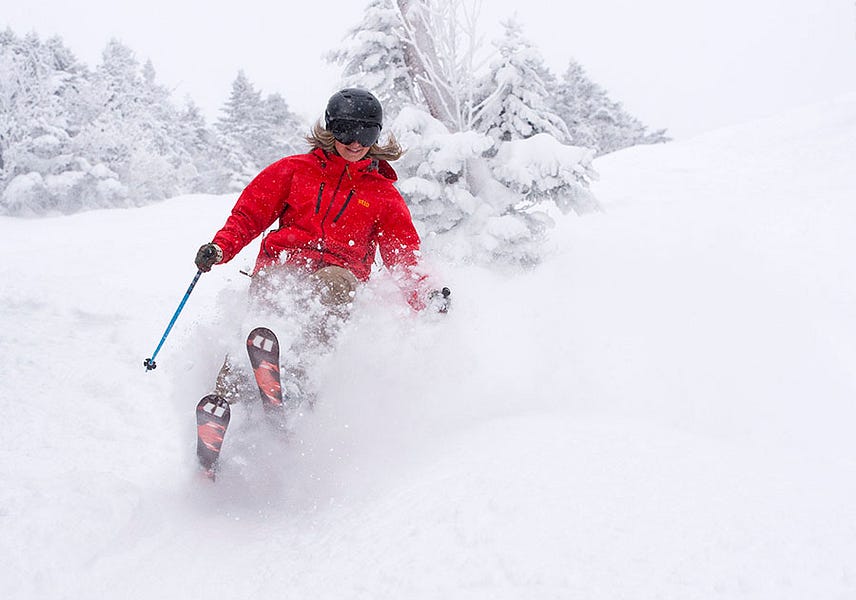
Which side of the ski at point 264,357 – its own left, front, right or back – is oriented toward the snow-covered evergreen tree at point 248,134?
back

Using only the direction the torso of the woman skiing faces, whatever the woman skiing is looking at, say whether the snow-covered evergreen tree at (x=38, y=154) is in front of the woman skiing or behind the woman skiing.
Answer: behind

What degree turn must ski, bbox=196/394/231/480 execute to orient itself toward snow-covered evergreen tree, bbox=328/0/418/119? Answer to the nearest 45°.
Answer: approximately 180°

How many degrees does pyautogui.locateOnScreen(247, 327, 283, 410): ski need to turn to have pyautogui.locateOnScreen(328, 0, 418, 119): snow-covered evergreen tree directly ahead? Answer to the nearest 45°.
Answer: approximately 180°

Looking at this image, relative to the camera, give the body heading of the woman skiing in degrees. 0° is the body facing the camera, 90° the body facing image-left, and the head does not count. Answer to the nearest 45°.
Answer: approximately 0°

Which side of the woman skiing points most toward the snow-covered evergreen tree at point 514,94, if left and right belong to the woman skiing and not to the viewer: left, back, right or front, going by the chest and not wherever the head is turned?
back

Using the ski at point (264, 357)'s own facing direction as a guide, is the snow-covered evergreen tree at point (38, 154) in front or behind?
behind
